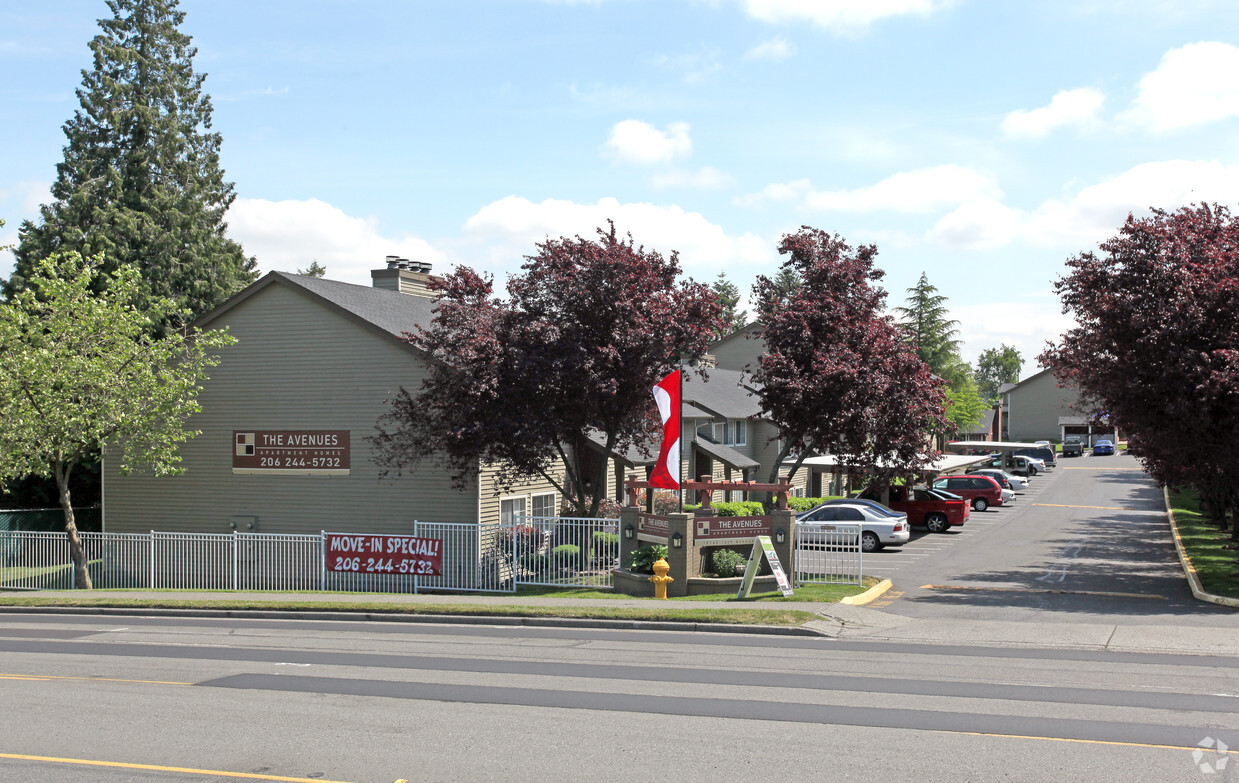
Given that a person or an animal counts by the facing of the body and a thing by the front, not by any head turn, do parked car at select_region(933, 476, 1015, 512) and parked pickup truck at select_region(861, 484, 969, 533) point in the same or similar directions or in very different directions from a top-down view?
same or similar directions

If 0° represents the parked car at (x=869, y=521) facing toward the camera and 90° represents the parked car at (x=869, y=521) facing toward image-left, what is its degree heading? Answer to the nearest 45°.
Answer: approximately 90°

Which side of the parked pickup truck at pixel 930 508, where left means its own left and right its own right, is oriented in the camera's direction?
left

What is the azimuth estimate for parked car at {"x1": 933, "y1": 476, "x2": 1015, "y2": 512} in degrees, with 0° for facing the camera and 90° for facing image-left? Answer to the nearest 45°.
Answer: approximately 90°

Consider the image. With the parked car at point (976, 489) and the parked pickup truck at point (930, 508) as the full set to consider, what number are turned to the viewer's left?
2
